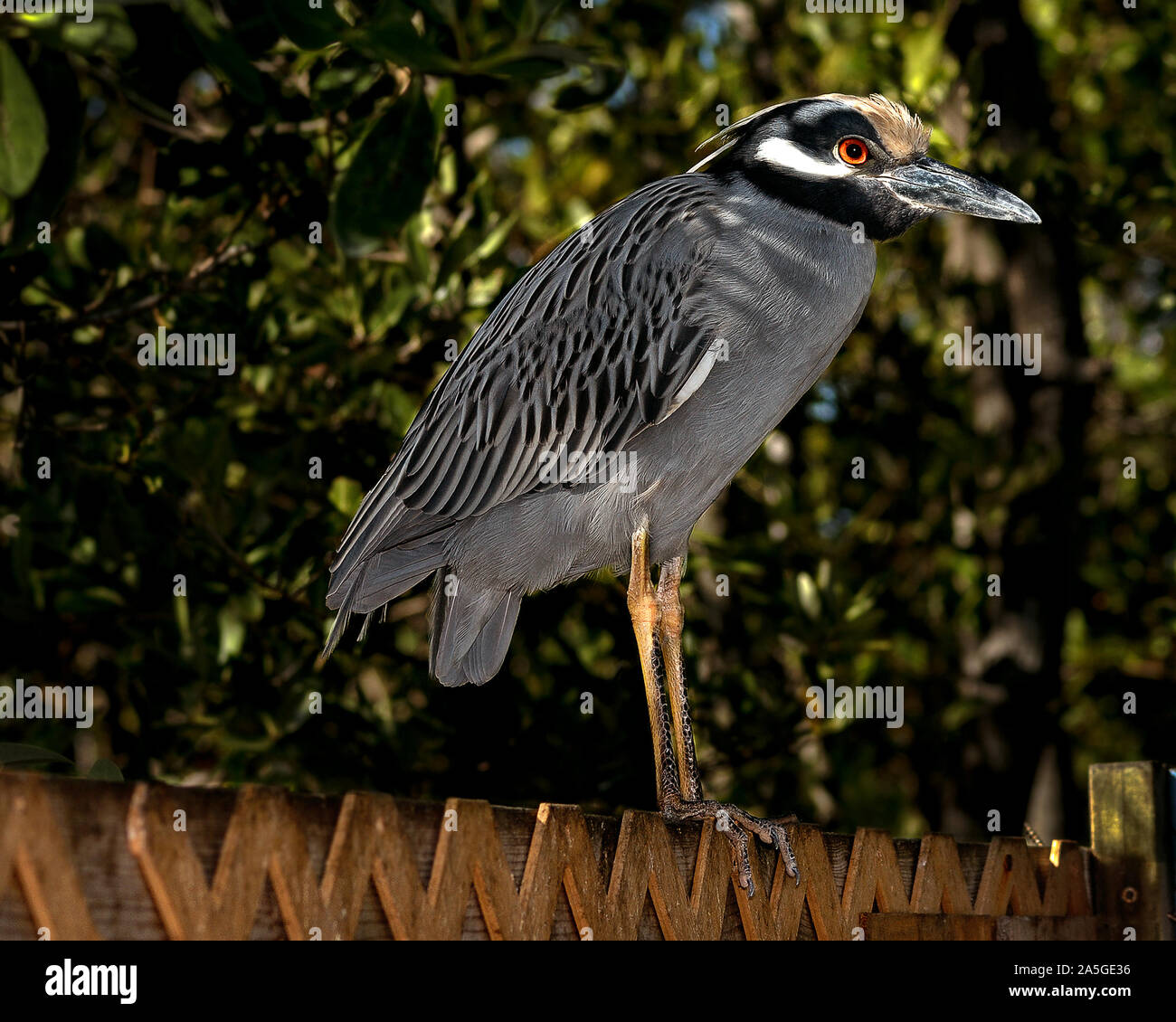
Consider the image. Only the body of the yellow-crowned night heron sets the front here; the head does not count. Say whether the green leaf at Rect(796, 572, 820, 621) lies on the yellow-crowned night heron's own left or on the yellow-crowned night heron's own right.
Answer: on the yellow-crowned night heron's own left

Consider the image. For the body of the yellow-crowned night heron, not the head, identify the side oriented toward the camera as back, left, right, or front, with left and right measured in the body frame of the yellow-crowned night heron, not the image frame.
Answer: right
